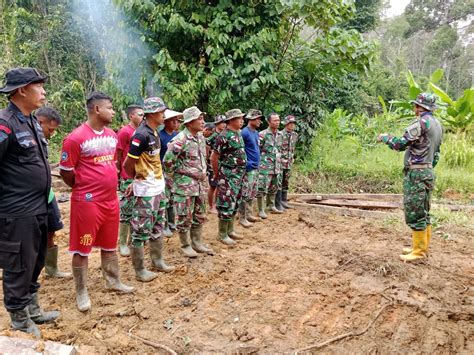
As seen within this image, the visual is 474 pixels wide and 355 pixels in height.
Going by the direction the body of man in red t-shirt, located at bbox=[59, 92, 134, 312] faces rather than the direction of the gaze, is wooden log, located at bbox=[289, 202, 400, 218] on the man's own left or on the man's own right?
on the man's own left

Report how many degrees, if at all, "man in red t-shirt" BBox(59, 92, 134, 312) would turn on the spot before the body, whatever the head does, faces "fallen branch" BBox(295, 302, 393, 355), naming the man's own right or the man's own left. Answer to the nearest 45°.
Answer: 0° — they already face it

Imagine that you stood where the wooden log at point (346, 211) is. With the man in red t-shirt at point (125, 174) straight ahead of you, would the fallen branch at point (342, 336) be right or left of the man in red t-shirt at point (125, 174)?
left

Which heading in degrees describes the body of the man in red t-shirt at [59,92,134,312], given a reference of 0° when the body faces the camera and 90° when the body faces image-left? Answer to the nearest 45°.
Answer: approximately 315°

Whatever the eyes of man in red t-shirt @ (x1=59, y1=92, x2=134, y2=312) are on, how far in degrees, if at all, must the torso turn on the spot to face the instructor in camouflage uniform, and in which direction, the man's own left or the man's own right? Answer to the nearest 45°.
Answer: approximately 45° to the man's own left

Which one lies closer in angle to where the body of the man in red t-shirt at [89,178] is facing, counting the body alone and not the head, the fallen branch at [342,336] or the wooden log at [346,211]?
the fallen branch

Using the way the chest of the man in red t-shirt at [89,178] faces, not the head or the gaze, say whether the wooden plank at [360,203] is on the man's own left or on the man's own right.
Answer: on the man's own left

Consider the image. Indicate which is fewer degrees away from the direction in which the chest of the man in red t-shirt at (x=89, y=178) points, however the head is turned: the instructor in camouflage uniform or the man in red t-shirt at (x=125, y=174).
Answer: the instructor in camouflage uniform
